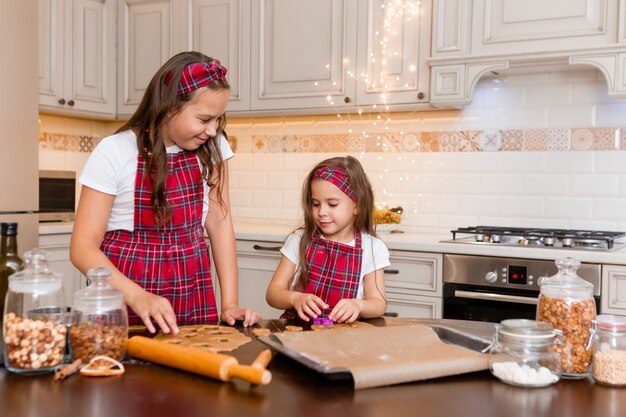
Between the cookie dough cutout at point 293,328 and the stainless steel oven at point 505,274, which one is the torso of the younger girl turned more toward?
the cookie dough cutout

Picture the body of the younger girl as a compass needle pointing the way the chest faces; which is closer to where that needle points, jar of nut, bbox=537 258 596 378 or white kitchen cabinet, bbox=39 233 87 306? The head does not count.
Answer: the jar of nut

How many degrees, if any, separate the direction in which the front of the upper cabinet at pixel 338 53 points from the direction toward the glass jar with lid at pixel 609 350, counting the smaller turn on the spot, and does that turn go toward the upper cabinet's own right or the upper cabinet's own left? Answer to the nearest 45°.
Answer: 0° — it already faces it

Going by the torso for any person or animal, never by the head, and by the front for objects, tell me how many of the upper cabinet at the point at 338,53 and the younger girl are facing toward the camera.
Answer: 2

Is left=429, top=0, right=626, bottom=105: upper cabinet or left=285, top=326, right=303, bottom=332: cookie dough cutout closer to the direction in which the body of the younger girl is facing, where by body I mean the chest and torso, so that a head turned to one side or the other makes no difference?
the cookie dough cutout

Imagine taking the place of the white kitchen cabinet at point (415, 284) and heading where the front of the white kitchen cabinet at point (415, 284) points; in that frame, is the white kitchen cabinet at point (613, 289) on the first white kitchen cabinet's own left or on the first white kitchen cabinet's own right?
on the first white kitchen cabinet's own left

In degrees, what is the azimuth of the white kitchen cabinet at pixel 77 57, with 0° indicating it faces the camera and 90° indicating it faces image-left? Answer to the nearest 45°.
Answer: approximately 315°
